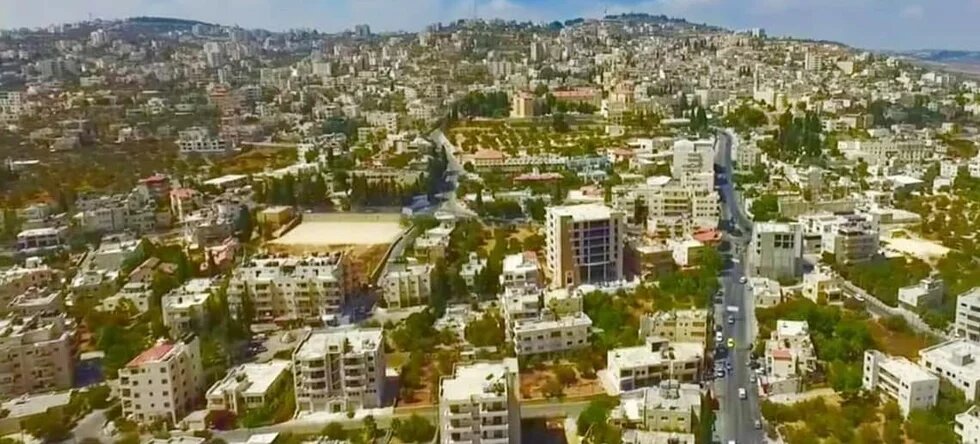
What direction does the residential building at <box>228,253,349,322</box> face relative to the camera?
toward the camera

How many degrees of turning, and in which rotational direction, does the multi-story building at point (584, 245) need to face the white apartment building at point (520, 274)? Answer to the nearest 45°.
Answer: approximately 45° to its right

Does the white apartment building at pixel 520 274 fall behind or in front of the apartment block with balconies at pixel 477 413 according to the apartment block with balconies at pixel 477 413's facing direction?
behind

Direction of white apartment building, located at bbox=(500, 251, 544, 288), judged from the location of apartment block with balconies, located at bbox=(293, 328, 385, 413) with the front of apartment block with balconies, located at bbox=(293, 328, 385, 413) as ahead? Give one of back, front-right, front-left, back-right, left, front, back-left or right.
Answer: back-left

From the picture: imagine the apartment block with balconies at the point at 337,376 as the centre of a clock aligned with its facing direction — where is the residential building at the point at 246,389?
The residential building is roughly at 4 o'clock from the apartment block with balconies.

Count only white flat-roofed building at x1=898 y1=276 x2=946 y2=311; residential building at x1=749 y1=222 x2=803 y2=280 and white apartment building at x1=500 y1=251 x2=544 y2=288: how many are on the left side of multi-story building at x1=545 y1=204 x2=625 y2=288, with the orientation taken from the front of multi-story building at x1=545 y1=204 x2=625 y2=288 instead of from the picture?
2

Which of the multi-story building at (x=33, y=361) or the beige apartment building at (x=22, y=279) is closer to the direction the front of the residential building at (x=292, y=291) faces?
the multi-story building

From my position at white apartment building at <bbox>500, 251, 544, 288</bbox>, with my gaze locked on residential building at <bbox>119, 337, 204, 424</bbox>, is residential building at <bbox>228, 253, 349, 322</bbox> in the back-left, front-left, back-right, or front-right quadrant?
front-right

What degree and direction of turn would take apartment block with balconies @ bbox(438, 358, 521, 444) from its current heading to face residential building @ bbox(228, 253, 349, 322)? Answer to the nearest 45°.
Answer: approximately 135° to its right

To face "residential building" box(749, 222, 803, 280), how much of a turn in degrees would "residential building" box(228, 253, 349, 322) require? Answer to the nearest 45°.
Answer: approximately 90° to its left

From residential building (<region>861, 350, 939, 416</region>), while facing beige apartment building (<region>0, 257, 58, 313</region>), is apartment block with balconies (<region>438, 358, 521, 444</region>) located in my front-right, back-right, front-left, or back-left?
front-left

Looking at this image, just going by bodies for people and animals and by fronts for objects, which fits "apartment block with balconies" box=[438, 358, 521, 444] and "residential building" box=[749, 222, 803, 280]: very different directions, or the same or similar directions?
same or similar directions

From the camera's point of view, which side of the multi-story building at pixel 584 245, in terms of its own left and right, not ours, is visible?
front

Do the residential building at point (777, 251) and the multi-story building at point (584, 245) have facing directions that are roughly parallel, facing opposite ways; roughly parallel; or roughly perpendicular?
roughly parallel
